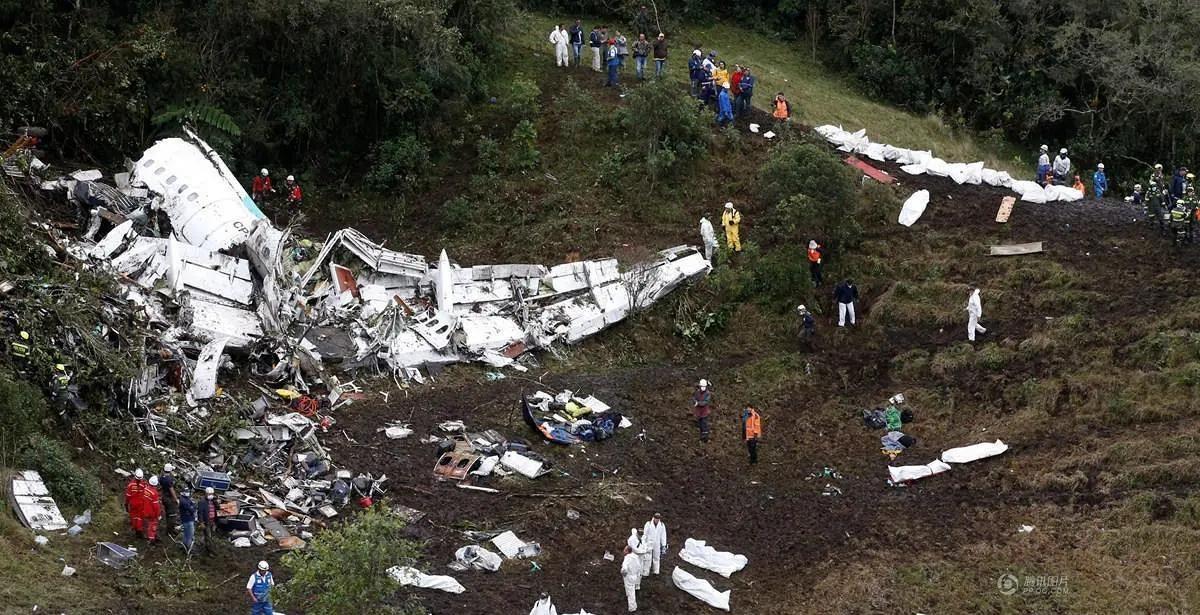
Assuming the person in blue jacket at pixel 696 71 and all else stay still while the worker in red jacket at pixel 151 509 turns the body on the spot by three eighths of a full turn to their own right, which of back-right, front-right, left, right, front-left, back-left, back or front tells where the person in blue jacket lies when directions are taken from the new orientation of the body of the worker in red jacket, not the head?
back-left

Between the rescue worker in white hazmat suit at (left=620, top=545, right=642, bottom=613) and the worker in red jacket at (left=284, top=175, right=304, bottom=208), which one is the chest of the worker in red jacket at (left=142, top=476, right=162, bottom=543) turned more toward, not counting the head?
the worker in red jacket

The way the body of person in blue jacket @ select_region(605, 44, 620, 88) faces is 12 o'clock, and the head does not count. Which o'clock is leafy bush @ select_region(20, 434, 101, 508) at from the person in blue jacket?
The leafy bush is roughly at 1 o'clock from the person in blue jacket.

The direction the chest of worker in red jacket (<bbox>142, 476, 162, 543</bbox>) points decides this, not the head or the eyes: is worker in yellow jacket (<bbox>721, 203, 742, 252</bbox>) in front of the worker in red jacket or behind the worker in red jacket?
in front

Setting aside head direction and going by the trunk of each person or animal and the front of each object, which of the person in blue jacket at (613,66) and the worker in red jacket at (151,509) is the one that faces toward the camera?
the person in blue jacket

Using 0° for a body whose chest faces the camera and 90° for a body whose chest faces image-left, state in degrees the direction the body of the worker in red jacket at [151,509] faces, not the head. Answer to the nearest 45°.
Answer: approximately 225°

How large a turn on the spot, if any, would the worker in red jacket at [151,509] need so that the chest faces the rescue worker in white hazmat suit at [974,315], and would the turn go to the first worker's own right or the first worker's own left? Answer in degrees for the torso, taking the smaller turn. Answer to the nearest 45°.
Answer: approximately 45° to the first worker's own right

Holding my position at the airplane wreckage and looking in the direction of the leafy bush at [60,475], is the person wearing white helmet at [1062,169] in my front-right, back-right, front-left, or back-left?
back-left

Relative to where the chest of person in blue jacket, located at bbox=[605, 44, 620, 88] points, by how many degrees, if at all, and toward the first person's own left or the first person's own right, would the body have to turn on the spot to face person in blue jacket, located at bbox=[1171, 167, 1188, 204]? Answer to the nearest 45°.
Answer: approximately 45° to the first person's own left

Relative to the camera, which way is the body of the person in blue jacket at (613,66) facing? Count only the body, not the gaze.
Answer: toward the camera

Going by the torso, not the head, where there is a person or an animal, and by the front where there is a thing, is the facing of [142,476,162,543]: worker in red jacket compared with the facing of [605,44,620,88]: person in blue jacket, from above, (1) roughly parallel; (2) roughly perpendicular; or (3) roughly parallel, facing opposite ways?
roughly parallel, facing opposite ways
